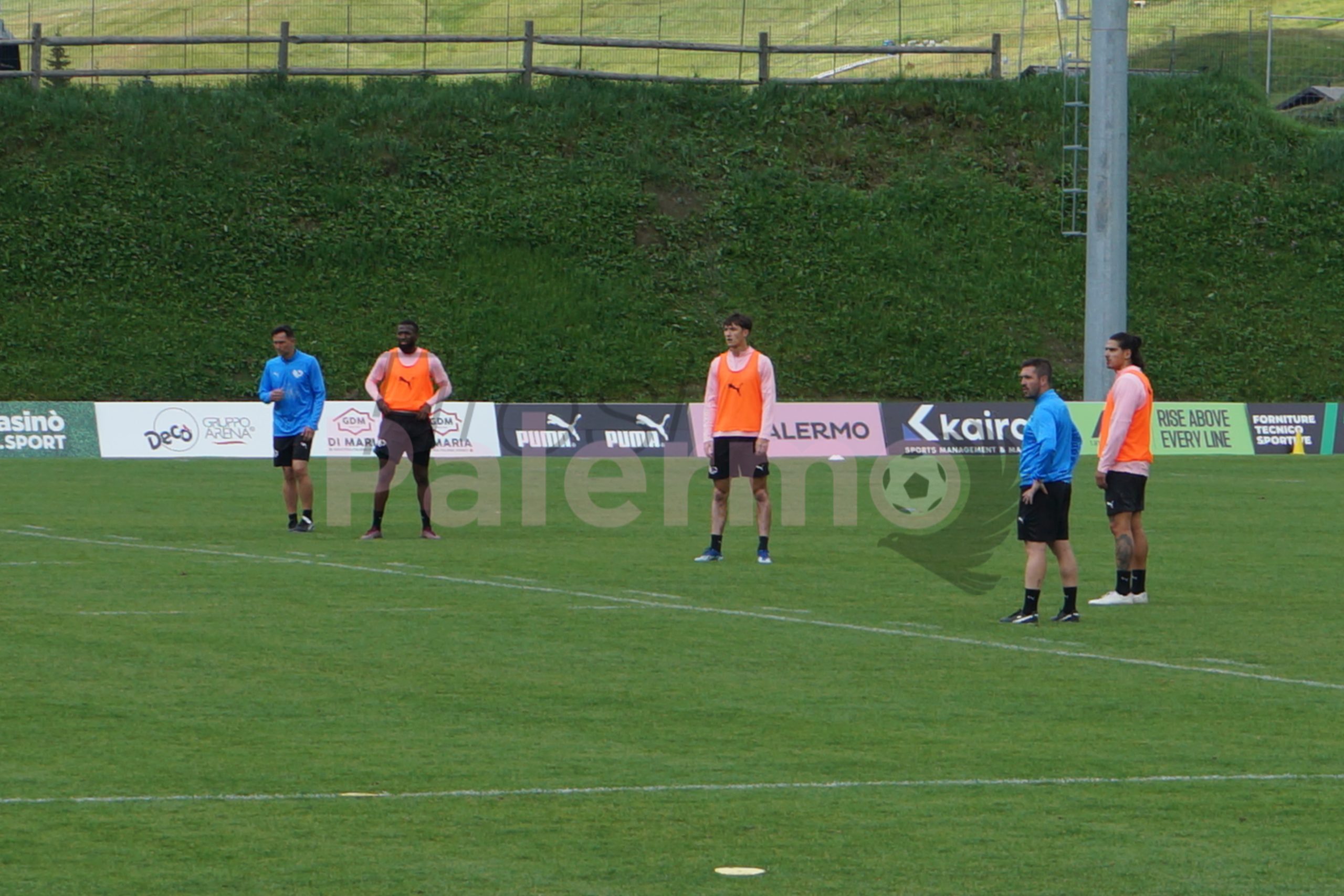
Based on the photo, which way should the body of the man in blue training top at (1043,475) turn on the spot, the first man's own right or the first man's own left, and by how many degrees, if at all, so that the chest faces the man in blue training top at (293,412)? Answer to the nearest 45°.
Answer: approximately 45° to the first man's own right

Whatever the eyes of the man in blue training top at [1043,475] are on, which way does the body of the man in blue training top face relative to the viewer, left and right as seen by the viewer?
facing to the left of the viewer

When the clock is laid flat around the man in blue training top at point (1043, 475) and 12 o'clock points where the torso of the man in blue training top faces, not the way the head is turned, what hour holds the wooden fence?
The wooden fence is roughly at 2 o'clock from the man in blue training top.

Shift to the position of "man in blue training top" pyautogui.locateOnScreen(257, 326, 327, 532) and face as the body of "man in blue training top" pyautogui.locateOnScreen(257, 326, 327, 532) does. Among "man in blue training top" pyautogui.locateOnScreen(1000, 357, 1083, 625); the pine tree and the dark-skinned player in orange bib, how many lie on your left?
2

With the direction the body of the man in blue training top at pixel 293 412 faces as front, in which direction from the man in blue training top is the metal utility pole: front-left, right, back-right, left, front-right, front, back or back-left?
back

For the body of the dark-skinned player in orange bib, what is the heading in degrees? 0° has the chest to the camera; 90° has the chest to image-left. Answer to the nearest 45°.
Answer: approximately 0°

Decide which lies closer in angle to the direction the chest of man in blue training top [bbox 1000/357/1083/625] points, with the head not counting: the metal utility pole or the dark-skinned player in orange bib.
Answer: the dark-skinned player in orange bib

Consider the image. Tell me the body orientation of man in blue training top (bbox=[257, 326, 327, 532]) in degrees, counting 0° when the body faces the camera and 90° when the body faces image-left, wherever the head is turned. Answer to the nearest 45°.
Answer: approximately 45°

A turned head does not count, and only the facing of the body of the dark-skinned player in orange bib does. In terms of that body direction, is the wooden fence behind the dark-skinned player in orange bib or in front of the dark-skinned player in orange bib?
behind

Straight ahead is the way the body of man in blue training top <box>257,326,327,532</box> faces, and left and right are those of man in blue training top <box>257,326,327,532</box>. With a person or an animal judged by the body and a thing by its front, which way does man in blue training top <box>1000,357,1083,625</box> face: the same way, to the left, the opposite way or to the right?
to the right

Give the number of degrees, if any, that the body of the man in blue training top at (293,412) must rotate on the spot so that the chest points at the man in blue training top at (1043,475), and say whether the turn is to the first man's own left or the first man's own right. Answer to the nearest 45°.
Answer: approximately 90° to the first man's own left

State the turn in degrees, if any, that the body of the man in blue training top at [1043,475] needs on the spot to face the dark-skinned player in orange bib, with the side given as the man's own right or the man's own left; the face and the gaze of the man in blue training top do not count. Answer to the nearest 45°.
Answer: approximately 45° to the man's own right
